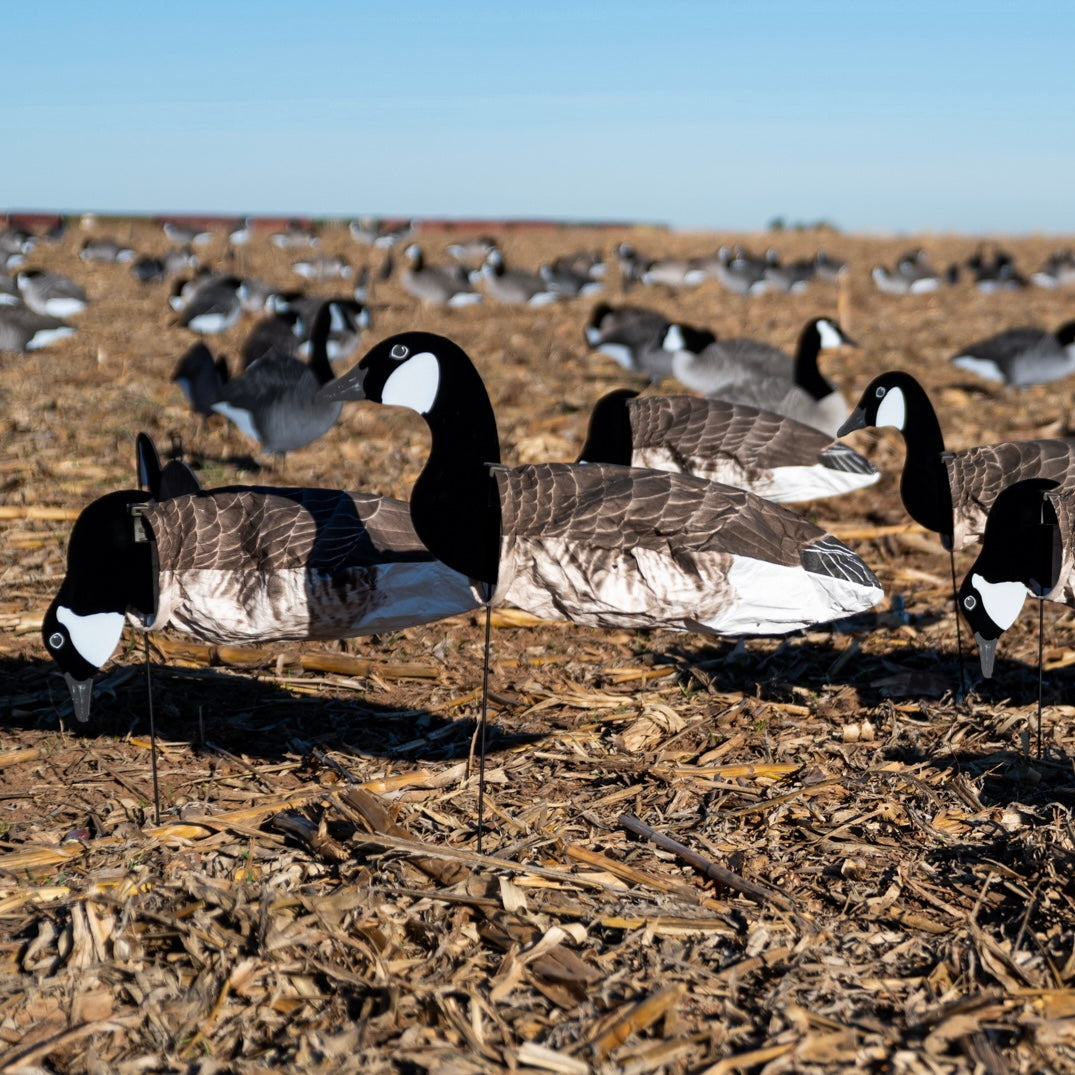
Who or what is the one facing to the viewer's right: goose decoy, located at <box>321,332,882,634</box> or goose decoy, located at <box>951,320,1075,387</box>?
goose decoy, located at <box>951,320,1075,387</box>

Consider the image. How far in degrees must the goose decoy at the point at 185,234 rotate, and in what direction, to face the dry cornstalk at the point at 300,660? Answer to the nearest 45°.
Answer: approximately 90° to its left

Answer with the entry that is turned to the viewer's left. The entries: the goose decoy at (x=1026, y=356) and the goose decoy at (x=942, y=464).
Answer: the goose decoy at (x=942, y=464)

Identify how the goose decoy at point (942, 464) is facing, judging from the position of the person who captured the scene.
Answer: facing to the left of the viewer

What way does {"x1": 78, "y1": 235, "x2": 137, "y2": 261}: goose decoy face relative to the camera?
to the viewer's left

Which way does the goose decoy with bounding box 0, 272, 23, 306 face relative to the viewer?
to the viewer's left

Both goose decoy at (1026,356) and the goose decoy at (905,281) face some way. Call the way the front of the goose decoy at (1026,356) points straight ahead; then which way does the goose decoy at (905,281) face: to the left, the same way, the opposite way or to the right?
the opposite way

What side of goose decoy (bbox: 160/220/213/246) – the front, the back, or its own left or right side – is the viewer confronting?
left

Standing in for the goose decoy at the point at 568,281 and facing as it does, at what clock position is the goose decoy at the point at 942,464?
the goose decoy at the point at 942,464 is roughly at 9 o'clock from the goose decoy at the point at 568,281.

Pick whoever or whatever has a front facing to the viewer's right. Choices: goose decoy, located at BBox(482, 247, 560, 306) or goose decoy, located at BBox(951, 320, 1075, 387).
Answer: goose decoy, located at BBox(951, 320, 1075, 387)

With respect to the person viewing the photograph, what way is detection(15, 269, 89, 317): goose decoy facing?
facing to the left of the viewer

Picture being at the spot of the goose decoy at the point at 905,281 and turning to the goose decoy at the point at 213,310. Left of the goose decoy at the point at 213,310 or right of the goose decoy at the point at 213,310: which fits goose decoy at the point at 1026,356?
left

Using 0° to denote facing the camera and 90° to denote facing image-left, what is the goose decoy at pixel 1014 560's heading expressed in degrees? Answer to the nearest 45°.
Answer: approximately 90°
